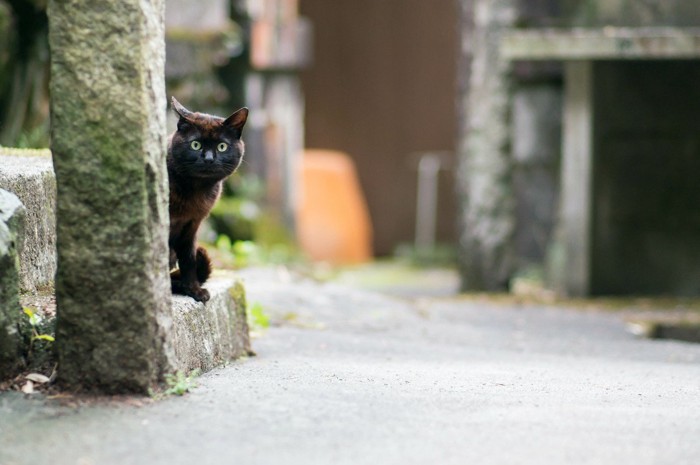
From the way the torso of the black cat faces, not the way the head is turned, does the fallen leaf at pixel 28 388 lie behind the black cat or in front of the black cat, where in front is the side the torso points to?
in front

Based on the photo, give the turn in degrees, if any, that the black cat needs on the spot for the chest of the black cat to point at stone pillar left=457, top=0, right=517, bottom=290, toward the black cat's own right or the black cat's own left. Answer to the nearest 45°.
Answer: approximately 135° to the black cat's own left

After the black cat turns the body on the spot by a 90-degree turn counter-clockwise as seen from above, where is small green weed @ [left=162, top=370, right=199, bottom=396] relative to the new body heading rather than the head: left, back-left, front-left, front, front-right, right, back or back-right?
right

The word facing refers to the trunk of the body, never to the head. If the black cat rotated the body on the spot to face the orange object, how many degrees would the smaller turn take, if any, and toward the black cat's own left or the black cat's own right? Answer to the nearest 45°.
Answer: approximately 180°

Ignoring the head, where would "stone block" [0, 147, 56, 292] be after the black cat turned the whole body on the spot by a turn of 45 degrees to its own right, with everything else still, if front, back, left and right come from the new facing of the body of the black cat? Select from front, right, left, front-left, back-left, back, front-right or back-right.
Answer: front-right

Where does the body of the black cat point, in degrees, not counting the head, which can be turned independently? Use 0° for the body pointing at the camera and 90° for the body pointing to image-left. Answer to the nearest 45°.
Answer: approximately 0°

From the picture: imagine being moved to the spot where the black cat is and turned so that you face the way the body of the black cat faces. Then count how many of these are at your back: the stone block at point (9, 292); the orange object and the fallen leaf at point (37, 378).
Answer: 1

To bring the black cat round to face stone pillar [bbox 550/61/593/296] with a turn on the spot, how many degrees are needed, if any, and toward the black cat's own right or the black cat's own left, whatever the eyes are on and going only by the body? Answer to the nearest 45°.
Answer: approximately 135° to the black cat's own left

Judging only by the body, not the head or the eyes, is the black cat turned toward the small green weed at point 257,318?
no

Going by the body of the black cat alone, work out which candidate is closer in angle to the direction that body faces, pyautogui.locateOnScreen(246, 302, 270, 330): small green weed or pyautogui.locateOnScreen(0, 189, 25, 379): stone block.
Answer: the stone block

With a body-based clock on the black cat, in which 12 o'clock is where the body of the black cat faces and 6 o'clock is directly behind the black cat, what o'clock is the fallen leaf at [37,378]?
The fallen leaf is roughly at 1 o'clock from the black cat.
